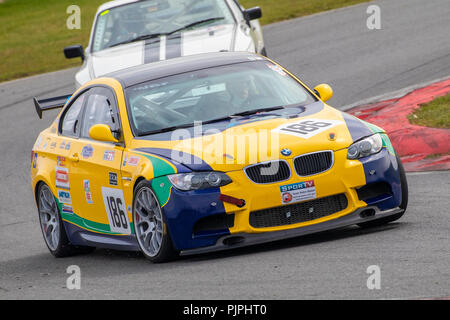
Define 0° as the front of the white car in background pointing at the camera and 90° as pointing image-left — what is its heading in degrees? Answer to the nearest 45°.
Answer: approximately 0°

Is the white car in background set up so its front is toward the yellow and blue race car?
yes

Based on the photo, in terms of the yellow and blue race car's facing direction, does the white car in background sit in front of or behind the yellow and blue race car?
behind

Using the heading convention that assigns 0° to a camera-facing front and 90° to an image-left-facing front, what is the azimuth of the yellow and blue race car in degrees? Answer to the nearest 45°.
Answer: approximately 315°
